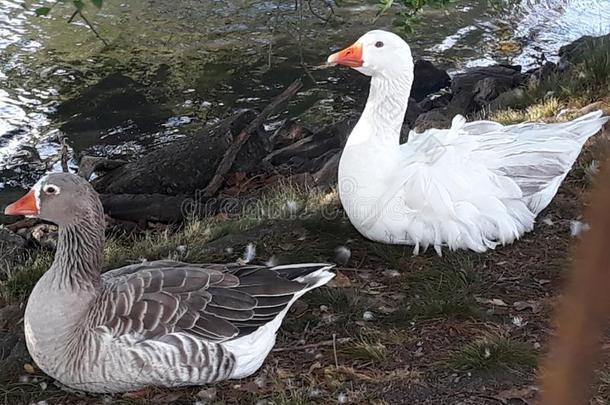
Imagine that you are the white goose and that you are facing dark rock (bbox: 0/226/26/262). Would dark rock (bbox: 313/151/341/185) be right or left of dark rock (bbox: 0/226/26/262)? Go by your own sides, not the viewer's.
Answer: right

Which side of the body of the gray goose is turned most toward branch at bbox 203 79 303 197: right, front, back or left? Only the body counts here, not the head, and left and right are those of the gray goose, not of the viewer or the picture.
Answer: right

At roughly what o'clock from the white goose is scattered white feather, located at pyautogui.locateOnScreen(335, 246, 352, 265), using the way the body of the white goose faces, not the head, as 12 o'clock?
The scattered white feather is roughly at 11 o'clock from the white goose.

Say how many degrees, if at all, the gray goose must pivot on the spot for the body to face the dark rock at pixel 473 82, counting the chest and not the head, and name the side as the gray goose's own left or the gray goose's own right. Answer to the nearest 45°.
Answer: approximately 135° to the gray goose's own right

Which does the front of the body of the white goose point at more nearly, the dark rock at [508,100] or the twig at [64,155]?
the twig

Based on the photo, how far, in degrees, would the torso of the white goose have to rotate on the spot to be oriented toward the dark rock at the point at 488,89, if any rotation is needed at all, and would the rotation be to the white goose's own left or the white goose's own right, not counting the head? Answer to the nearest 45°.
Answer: approximately 90° to the white goose's own right

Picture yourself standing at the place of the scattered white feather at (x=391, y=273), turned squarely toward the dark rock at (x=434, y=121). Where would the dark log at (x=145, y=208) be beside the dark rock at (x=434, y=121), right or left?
left

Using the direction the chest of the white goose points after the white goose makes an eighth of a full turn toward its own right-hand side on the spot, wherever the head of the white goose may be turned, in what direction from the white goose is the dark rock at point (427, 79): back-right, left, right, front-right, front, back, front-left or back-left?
front-right

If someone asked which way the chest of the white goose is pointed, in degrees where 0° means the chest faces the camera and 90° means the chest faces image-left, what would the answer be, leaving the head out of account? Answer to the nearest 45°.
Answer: approximately 90°

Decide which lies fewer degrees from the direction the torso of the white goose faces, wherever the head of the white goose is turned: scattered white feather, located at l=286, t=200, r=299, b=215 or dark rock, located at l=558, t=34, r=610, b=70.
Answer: the scattered white feather

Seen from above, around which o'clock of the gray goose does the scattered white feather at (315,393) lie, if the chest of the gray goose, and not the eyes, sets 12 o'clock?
The scattered white feather is roughly at 7 o'clock from the gray goose.

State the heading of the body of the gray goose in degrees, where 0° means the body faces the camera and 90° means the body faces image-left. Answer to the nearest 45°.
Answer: approximately 90°

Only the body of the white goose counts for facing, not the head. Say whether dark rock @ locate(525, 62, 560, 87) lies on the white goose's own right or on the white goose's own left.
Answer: on the white goose's own right
